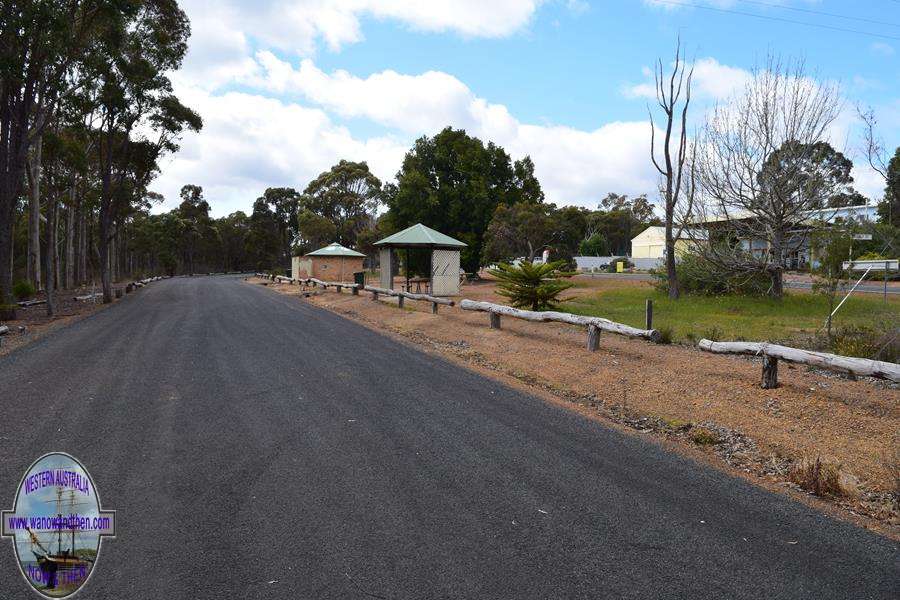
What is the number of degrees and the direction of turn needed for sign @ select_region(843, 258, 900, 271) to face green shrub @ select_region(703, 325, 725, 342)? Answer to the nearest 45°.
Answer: approximately 45° to its right

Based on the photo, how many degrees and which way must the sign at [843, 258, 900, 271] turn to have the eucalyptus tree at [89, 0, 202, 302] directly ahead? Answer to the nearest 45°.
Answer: approximately 90° to its right

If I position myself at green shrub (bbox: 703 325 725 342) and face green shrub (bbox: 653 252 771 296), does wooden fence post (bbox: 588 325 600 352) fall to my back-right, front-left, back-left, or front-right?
back-left

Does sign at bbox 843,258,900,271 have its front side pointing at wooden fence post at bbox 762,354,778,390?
yes

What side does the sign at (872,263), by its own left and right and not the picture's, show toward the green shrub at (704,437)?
front

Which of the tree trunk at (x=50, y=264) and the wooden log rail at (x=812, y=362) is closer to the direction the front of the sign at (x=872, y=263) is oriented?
the wooden log rail

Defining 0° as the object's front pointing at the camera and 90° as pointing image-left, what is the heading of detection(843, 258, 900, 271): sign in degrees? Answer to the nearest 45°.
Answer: approximately 0°

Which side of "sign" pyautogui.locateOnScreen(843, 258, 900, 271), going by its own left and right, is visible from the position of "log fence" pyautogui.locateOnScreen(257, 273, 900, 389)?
front

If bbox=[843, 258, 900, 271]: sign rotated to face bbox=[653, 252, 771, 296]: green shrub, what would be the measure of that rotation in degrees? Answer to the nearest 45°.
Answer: approximately 135° to its right

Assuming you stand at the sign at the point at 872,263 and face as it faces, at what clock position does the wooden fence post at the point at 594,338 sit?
The wooden fence post is roughly at 1 o'clock from the sign.
